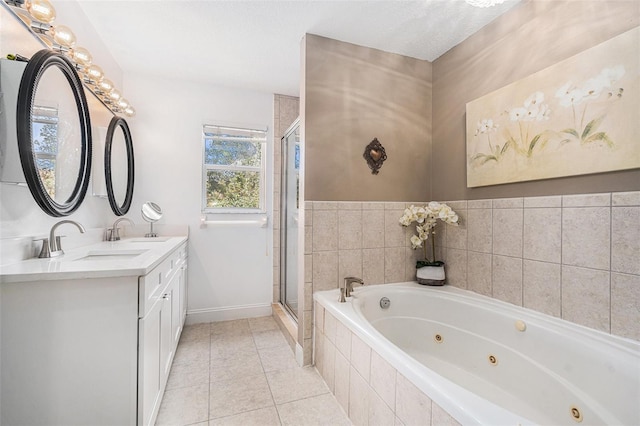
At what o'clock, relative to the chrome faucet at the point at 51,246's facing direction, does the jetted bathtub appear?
The jetted bathtub is roughly at 12 o'clock from the chrome faucet.

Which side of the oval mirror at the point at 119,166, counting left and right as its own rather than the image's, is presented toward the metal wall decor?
front

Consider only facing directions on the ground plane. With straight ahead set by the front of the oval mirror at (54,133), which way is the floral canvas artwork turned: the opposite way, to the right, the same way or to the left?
the opposite way

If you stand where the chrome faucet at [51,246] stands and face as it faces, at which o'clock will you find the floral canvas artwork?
The floral canvas artwork is roughly at 12 o'clock from the chrome faucet.

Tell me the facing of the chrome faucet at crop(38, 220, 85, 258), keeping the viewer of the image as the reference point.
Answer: facing the viewer and to the right of the viewer

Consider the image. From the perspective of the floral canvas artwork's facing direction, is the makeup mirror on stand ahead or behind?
ahead

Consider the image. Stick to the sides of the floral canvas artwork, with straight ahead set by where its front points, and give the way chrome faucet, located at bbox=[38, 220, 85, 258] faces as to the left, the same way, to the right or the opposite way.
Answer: the opposite way

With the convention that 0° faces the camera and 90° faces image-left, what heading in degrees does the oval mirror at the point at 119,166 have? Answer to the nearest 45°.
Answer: approximately 315°

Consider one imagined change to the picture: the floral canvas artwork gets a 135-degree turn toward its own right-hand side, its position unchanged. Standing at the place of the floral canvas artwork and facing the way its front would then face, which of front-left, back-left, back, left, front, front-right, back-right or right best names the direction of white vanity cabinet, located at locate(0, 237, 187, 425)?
back-left

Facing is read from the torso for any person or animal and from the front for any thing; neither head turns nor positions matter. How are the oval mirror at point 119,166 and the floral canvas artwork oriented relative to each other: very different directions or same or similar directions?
very different directions
